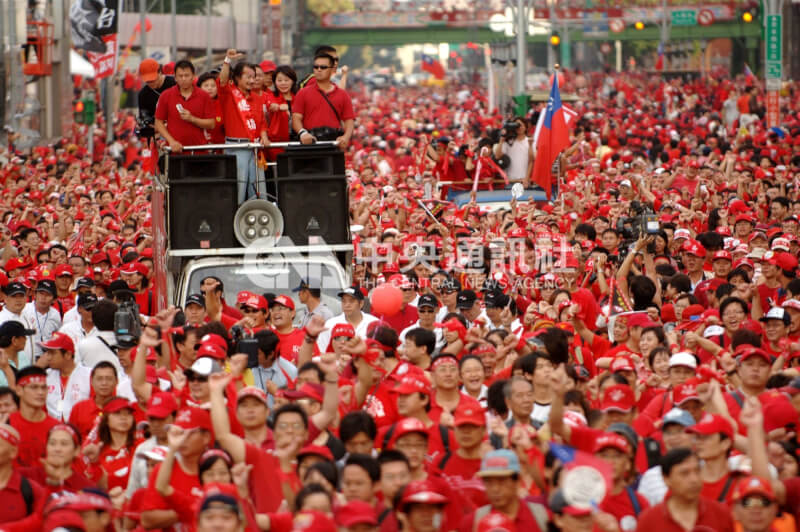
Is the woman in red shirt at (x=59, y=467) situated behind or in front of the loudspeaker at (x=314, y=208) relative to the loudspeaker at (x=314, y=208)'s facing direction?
in front

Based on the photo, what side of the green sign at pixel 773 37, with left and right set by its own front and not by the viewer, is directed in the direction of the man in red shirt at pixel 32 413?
front

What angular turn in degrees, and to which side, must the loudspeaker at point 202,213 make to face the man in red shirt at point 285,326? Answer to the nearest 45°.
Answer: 0° — it already faces them

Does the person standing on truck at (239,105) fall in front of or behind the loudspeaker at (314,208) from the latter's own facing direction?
behind

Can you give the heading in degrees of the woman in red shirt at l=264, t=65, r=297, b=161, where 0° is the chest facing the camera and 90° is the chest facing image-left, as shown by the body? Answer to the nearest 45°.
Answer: approximately 0°

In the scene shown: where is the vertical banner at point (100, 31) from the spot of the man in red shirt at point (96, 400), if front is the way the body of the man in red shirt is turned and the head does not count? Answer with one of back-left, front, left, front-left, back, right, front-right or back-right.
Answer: back

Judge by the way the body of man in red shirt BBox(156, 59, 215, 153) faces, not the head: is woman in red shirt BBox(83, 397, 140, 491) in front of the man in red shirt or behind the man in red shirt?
in front
